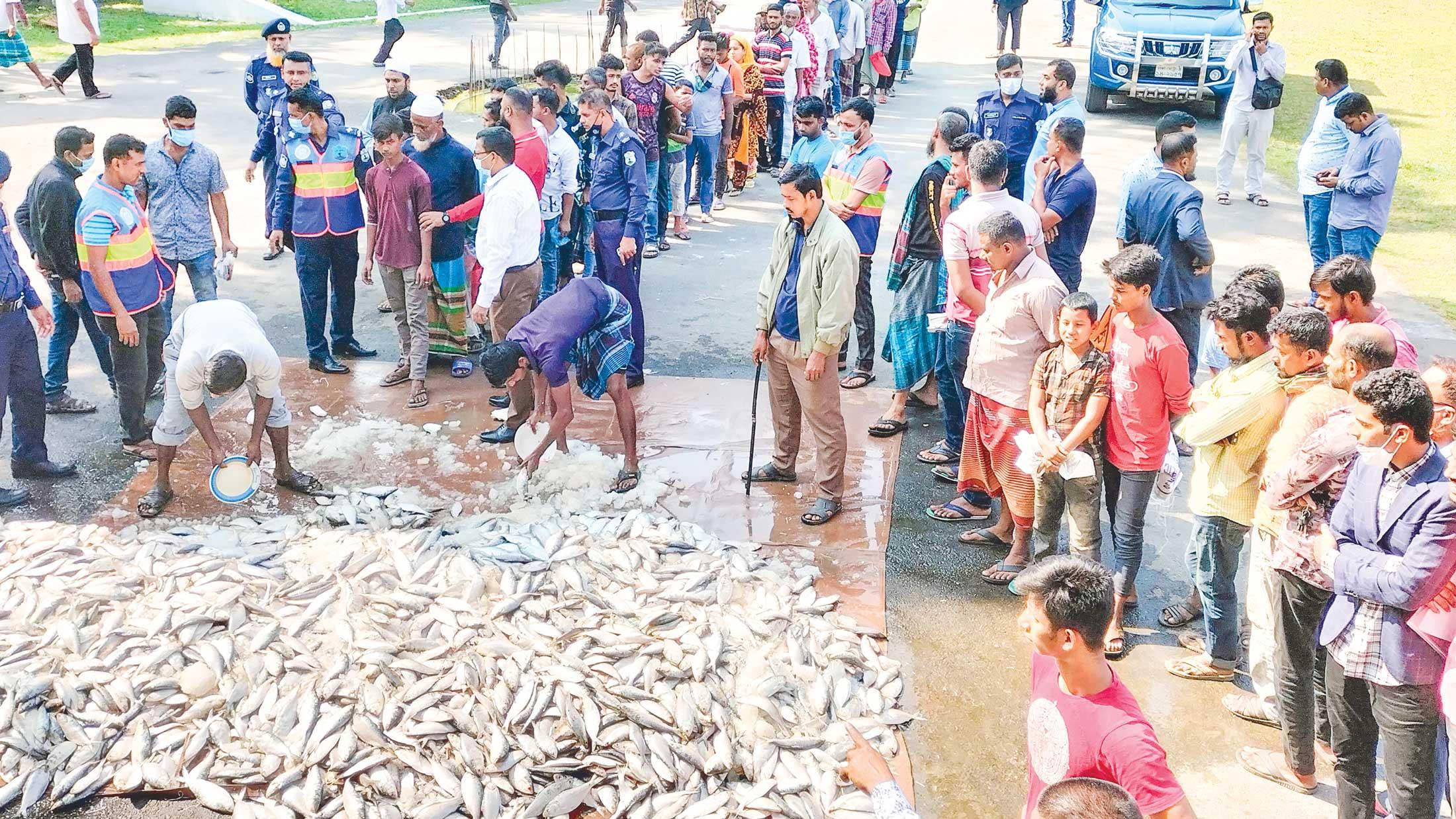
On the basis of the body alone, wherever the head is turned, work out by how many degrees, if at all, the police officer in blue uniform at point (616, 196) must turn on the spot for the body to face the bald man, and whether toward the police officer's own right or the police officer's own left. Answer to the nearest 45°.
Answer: approximately 90° to the police officer's own left

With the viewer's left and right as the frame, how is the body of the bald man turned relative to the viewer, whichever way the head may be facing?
facing to the left of the viewer

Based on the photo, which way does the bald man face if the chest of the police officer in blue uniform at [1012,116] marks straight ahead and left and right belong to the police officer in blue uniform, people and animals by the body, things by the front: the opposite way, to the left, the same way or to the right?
to the right

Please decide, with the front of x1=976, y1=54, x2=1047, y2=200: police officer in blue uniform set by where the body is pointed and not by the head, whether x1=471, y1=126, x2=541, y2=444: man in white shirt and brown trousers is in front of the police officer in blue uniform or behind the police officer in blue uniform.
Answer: in front

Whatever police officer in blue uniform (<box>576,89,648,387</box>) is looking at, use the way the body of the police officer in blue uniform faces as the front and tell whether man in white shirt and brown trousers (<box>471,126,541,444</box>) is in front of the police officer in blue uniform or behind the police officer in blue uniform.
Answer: in front

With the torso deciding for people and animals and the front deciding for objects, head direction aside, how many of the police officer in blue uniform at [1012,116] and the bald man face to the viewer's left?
1

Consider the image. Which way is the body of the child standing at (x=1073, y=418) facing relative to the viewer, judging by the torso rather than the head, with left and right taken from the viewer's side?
facing the viewer and to the left of the viewer

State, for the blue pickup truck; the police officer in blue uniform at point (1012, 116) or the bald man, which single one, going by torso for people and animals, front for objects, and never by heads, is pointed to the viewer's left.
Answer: the bald man

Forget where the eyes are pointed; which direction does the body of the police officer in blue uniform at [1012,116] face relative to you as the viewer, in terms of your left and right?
facing the viewer

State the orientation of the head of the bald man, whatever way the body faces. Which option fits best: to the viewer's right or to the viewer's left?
to the viewer's left

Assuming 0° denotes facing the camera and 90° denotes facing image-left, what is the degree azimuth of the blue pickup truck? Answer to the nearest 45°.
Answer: approximately 0°
